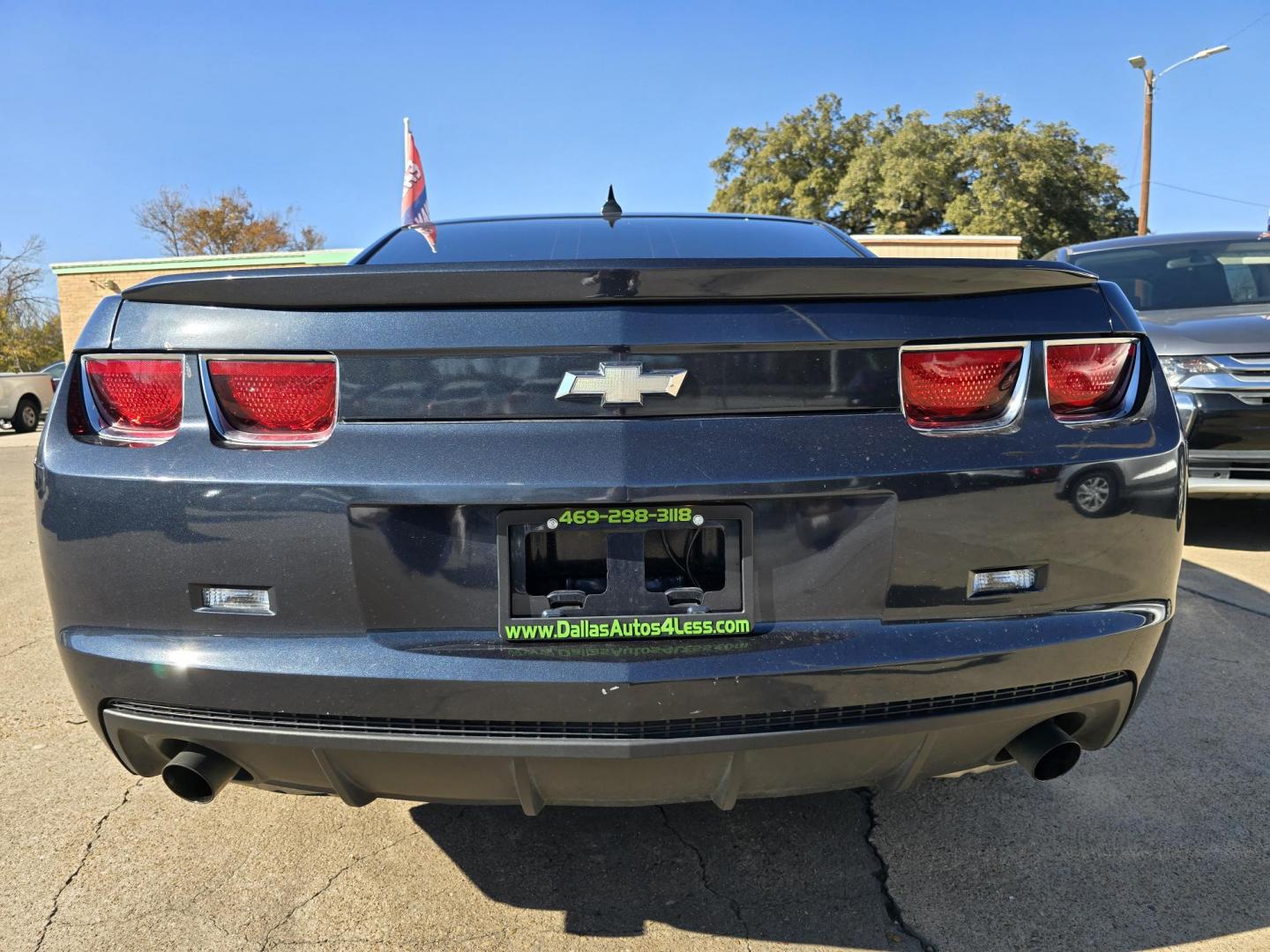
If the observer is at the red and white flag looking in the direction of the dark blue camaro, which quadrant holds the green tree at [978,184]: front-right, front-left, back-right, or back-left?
back-left

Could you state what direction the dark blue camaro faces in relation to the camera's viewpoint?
facing away from the viewer

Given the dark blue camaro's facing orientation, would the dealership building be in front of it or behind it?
in front

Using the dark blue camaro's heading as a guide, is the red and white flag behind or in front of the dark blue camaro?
in front

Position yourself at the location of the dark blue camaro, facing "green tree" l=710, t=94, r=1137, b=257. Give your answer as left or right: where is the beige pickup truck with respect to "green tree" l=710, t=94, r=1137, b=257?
left

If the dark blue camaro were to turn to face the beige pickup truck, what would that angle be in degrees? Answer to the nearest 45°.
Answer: approximately 45° to its left

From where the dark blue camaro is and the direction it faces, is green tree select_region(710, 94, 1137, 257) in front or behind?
in front
